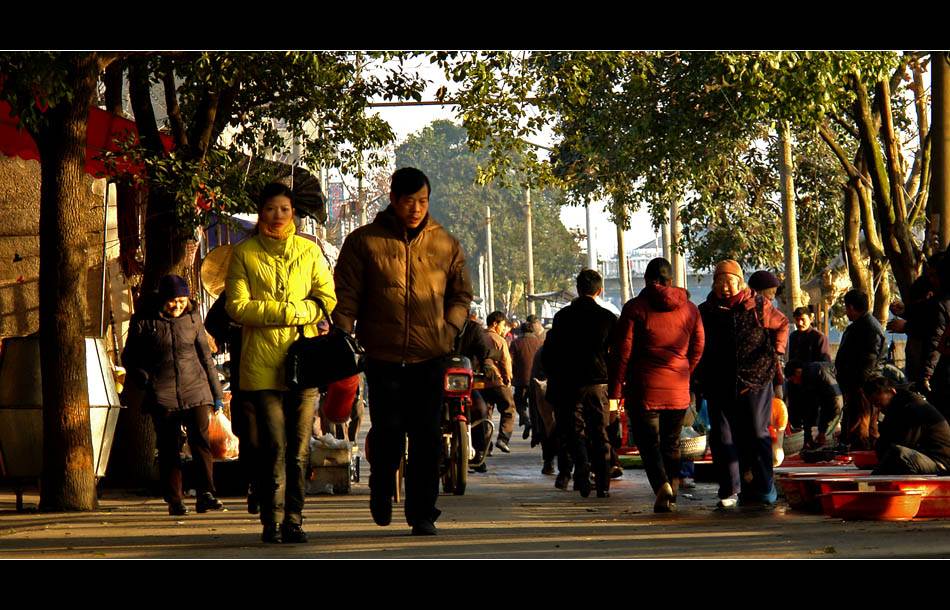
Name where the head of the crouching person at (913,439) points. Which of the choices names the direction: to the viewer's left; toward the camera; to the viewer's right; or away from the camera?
to the viewer's left

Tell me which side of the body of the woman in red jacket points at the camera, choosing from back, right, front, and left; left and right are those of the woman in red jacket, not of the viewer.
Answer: back

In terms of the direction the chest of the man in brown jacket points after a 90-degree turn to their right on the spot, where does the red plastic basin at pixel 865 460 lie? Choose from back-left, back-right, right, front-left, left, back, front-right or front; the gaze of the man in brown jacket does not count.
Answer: back-right

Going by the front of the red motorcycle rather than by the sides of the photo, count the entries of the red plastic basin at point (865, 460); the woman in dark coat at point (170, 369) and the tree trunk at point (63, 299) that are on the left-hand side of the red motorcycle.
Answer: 1

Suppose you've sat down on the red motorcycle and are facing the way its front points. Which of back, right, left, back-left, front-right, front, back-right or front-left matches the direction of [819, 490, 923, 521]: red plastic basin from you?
front-left

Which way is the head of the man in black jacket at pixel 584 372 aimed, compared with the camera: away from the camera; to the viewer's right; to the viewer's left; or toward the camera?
away from the camera

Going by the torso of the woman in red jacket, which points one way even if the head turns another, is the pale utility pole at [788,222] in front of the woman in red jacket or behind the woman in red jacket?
in front

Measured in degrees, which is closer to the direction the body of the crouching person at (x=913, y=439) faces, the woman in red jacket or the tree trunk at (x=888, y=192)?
the woman in red jacket

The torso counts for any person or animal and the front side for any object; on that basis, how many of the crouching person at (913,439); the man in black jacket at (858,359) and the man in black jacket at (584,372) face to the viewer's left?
2

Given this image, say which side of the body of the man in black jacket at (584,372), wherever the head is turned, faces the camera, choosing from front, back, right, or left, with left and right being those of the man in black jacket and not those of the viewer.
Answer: back

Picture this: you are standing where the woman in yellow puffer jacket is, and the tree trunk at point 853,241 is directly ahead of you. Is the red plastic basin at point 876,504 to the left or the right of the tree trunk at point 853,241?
right

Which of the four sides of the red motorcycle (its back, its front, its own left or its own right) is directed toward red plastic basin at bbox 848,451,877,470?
left

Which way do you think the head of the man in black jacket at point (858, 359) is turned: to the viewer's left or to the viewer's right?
to the viewer's left

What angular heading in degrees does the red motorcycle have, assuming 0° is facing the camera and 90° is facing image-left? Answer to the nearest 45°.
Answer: approximately 0°

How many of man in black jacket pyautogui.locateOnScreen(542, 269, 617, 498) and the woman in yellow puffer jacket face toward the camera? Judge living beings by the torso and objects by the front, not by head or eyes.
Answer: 1

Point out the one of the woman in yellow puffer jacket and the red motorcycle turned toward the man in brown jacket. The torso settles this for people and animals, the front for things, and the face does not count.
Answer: the red motorcycle

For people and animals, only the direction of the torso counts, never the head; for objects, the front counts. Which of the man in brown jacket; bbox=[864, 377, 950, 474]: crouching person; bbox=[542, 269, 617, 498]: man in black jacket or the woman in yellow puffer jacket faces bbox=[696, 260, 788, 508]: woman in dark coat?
the crouching person
